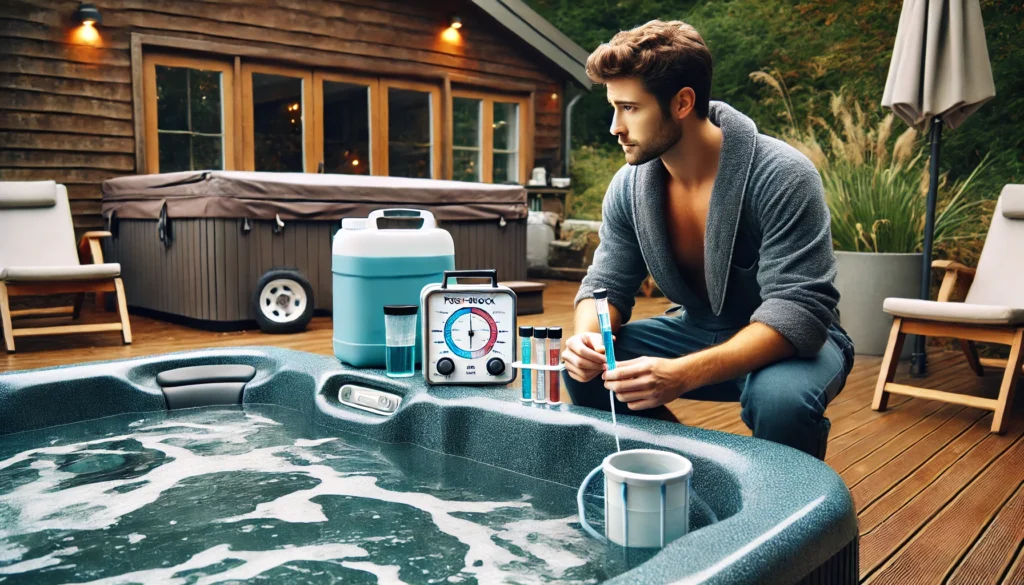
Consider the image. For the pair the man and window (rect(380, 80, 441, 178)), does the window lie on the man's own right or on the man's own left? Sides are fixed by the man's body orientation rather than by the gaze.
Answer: on the man's own right

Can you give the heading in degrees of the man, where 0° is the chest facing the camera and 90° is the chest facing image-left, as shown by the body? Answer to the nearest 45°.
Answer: approximately 45°

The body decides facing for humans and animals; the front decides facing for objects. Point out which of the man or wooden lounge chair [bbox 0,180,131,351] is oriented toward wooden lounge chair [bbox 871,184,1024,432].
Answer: wooden lounge chair [bbox 0,180,131,351]

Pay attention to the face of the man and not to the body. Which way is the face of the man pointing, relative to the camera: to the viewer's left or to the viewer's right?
to the viewer's left

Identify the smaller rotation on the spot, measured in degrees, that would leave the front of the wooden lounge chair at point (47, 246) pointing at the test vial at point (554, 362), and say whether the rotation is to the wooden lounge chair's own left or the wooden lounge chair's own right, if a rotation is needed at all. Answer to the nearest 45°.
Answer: approximately 45° to the wooden lounge chair's own right

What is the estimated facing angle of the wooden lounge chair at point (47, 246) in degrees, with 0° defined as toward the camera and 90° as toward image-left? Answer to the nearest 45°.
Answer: approximately 315°

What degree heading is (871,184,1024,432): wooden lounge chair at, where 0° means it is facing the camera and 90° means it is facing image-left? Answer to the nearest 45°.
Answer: approximately 45°

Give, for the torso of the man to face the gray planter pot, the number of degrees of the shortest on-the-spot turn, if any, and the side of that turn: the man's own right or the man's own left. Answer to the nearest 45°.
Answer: approximately 135° to the man's own right

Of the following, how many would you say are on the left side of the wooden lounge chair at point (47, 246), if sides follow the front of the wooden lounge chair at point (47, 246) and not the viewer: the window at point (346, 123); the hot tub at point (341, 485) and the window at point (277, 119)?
2

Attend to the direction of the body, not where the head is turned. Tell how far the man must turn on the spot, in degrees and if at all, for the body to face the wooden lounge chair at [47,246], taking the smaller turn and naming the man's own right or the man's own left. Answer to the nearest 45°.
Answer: approximately 90° to the man's own right
